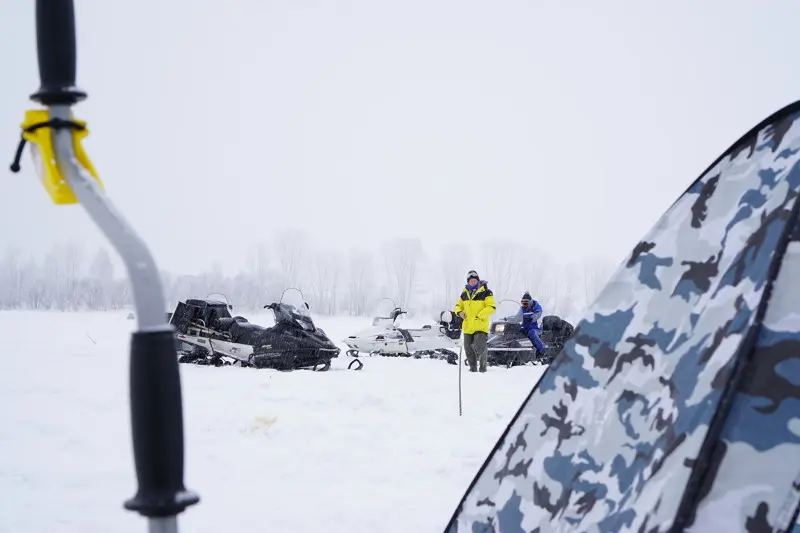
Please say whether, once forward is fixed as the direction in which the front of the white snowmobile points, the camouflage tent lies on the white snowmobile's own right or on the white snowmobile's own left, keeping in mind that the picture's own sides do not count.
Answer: on the white snowmobile's own left

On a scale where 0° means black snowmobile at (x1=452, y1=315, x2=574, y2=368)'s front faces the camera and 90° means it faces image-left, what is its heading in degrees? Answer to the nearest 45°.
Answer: approximately 45°

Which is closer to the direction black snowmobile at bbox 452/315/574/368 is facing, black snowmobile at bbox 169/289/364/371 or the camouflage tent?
the black snowmobile

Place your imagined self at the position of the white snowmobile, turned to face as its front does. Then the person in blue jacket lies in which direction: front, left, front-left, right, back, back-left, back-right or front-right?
back-left

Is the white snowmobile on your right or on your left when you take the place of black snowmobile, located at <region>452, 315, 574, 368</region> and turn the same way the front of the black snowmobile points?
on your right

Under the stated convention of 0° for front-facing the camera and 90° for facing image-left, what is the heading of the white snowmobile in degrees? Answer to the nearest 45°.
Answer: approximately 90°

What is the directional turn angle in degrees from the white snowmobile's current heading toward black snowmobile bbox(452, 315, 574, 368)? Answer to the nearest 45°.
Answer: approximately 135° to its left
